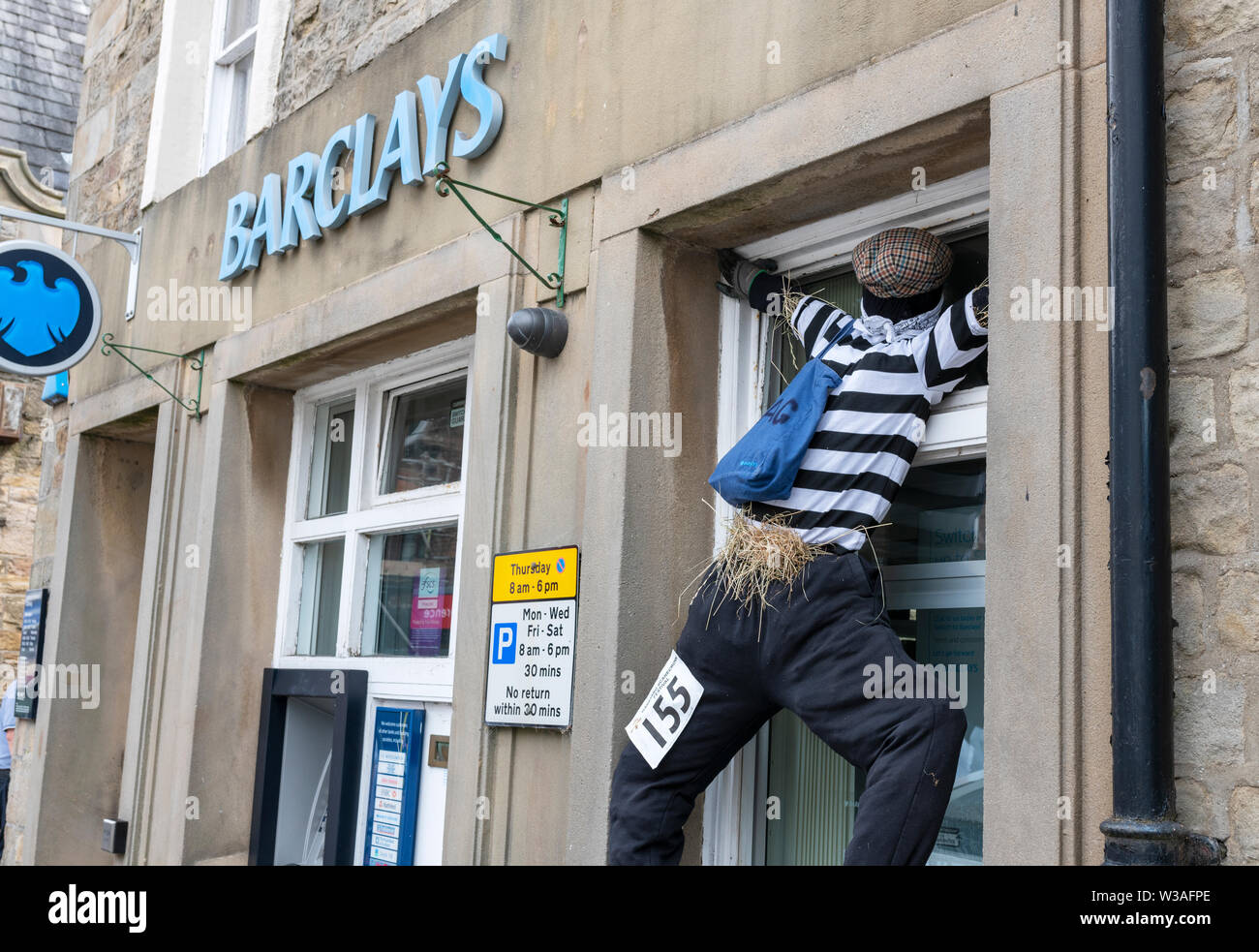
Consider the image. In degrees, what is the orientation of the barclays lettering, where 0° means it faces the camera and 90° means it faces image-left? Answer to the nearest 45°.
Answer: approximately 45°

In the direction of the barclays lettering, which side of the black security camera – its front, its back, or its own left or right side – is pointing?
right

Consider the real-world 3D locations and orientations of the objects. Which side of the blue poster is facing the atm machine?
right

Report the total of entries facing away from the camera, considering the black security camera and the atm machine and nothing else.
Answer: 0

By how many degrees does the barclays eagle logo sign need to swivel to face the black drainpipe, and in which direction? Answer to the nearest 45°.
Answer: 0° — it already faces it

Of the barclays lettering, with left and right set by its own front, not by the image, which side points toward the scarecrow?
left

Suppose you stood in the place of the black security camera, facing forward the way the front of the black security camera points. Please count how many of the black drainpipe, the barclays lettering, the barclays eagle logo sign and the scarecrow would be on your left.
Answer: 2
